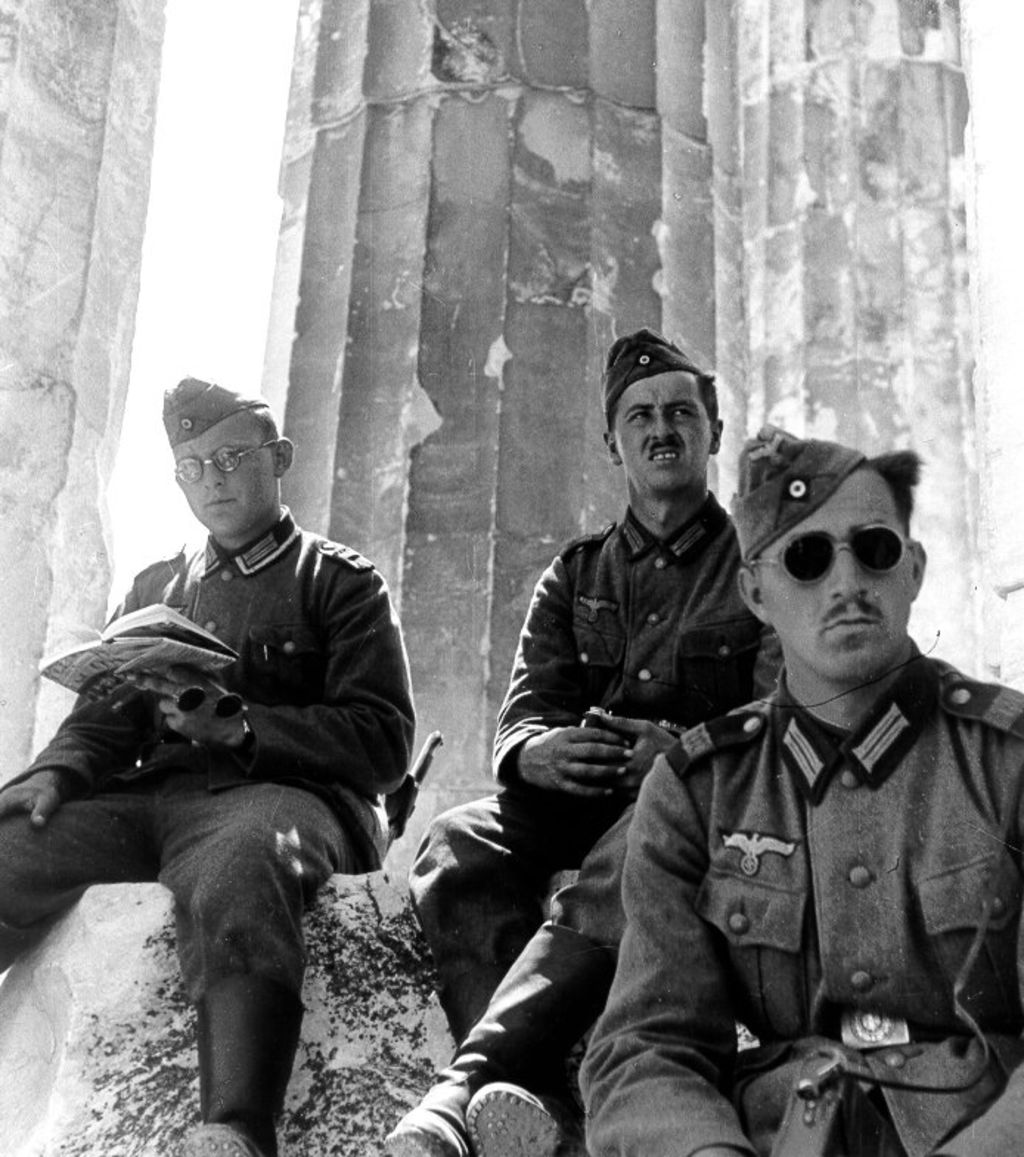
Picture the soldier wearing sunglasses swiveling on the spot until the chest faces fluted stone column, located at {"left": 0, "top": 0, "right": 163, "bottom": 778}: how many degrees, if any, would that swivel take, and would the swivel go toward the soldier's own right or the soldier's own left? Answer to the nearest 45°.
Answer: approximately 135° to the soldier's own right

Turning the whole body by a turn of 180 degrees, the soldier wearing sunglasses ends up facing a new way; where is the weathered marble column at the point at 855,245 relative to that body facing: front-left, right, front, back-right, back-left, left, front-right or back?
front

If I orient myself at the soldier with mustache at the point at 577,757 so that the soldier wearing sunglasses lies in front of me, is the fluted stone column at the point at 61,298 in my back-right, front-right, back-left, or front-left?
back-right

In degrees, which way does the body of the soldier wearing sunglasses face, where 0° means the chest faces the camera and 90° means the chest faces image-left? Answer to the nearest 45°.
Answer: approximately 0°

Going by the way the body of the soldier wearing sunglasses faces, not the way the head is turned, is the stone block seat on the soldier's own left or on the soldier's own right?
on the soldier's own right
